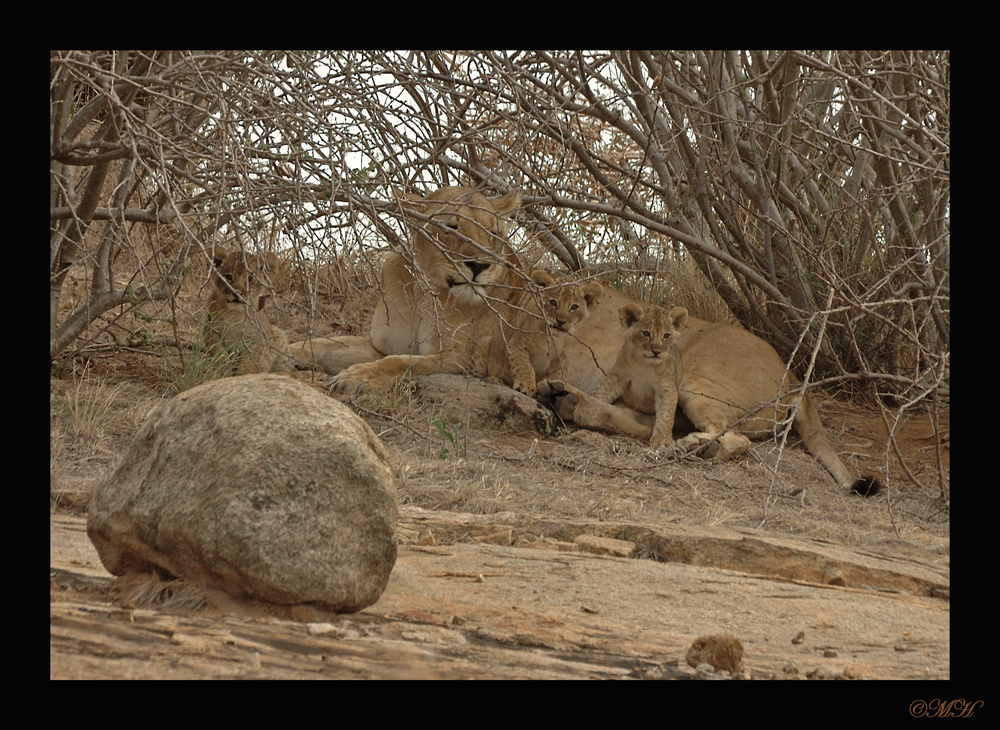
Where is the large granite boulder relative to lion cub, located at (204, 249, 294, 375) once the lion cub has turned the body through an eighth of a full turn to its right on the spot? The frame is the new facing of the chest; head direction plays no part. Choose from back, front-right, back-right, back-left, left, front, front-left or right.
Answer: left

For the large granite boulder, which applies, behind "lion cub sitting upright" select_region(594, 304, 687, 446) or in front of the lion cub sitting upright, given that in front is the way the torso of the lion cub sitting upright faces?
in front

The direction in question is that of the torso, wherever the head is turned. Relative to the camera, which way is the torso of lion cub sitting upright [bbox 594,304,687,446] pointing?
toward the camera

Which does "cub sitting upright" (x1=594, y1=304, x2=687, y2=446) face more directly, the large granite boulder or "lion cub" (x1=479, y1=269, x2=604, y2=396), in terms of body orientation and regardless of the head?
the large granite boulder
